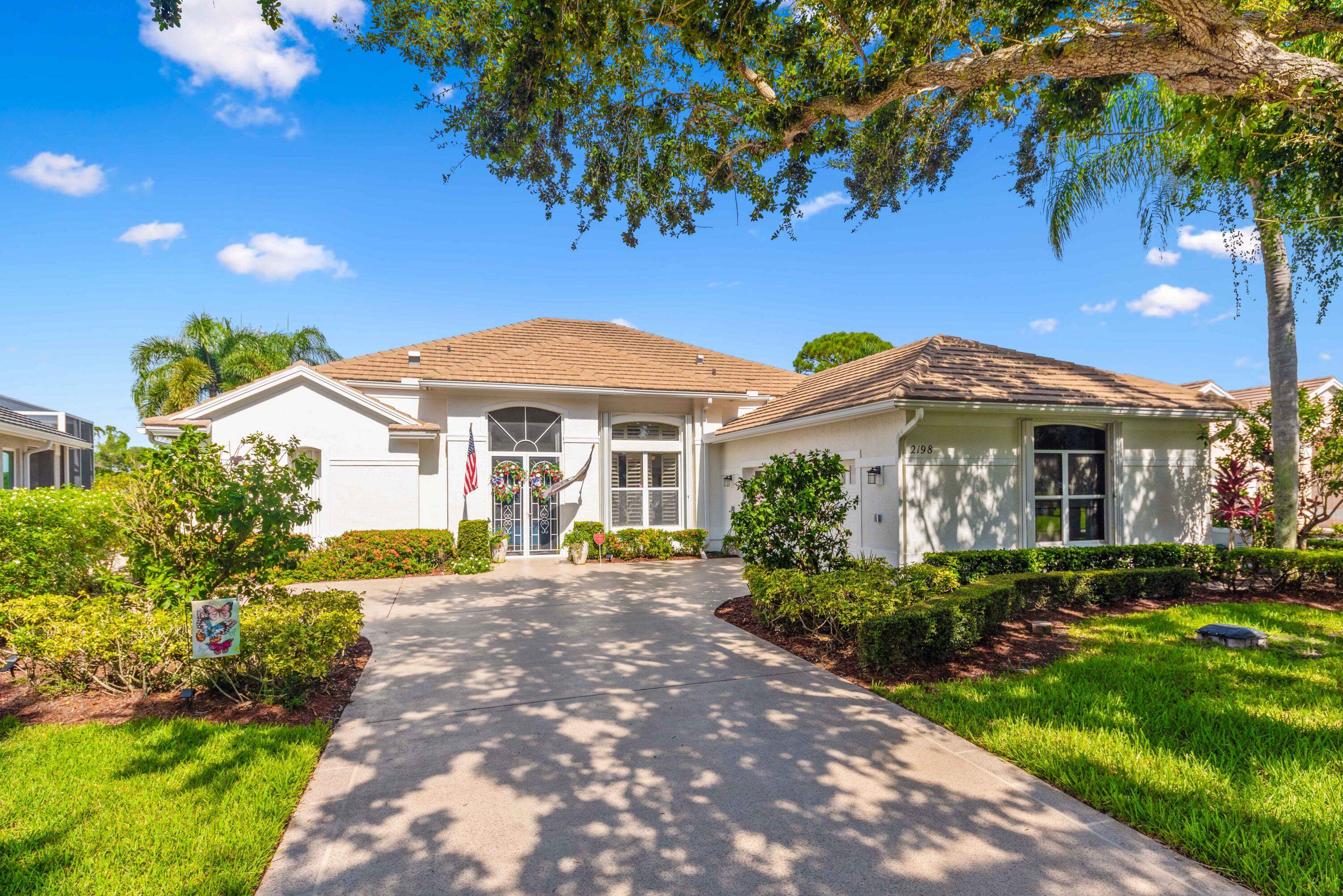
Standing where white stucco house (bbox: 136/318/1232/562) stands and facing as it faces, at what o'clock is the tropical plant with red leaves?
The tropical plant with red leaves is roughly at 9 o'clock from the white stucco house.

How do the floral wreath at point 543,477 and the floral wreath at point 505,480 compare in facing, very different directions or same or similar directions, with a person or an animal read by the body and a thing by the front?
same or similar directions

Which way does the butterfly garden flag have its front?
toward the camera

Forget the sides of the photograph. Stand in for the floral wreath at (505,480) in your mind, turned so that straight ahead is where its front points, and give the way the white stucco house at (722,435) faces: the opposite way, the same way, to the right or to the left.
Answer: the same way

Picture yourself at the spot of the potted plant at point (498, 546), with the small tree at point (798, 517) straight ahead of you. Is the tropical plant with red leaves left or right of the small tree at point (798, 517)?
left

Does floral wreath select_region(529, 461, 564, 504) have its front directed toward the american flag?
no

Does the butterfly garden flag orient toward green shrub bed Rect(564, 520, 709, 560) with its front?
no

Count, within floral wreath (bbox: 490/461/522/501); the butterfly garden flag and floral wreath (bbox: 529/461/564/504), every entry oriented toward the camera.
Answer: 3

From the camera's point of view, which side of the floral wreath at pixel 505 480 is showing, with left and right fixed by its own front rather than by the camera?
front

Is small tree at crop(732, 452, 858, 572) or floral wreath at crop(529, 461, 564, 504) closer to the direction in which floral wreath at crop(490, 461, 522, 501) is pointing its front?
the small tree

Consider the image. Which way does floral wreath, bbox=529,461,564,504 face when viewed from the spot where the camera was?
facing the viewer

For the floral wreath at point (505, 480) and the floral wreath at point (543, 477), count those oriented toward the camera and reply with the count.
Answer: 2

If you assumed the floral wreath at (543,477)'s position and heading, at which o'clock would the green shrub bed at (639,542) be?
The green shrub bed is roughly at 9 o'clock from the floral wreath.
